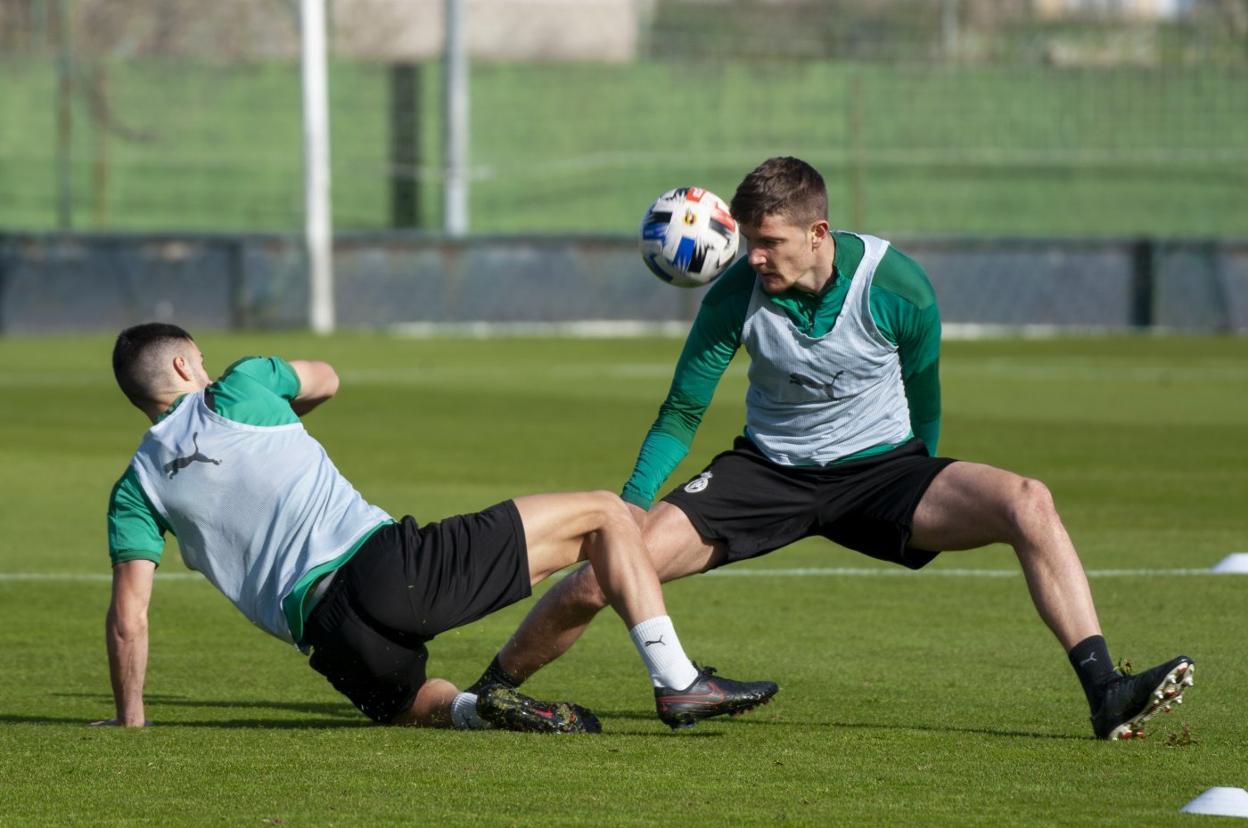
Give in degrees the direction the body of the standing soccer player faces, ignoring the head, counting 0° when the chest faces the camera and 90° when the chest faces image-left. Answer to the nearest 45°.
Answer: approximately 0°

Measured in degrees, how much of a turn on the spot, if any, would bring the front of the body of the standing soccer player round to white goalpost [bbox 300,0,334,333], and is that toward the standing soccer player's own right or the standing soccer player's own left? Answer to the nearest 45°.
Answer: approximately 180°

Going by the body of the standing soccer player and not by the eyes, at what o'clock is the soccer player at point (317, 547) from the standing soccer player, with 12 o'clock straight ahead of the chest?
The soccer player is roughly at 2 o'clock from the standing soccer player.

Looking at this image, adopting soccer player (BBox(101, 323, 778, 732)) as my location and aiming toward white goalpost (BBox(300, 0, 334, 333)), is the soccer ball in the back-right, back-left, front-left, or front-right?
front-right

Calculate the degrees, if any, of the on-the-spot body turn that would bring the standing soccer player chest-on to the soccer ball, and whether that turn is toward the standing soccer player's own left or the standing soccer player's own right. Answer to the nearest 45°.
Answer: approximately 135° to the standing soccer player's own right

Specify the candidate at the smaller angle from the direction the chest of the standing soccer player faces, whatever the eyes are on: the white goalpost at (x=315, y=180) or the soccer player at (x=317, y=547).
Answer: the soccer player
